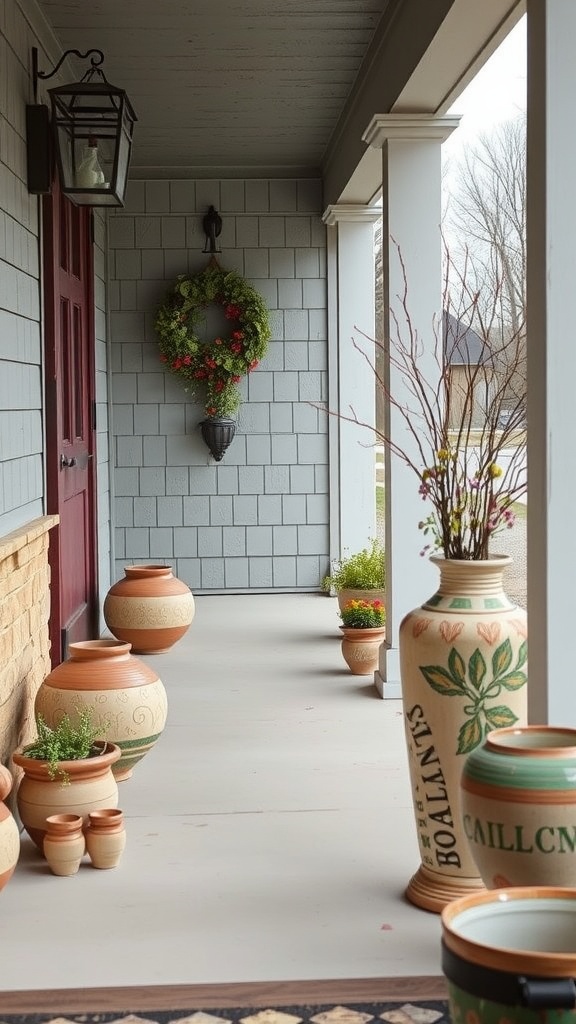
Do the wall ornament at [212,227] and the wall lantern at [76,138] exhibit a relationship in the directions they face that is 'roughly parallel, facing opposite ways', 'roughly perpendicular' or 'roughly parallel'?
roughly perpendicular

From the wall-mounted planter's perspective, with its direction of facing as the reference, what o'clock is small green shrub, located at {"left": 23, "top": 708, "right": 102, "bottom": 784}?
The small green shrub is roughly at 12 o'clock from the wall-mounted planter.

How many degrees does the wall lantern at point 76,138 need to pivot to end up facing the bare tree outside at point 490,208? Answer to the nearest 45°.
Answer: approximately 45° to its left

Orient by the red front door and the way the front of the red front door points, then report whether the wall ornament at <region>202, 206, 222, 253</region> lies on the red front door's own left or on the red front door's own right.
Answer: on the red front door's own left

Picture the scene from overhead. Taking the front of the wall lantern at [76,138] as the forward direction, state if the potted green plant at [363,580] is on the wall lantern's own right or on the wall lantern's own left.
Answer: on the wall lantern's own left

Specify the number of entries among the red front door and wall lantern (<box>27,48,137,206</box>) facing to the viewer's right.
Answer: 2

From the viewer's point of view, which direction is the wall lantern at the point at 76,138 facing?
to the viewer's right

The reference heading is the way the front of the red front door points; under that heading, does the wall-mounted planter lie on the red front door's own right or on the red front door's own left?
on the red front door's own left

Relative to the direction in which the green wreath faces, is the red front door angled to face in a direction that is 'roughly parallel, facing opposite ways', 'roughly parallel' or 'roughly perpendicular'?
roughly perpendicular

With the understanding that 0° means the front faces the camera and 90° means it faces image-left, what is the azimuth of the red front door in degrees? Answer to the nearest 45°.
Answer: approximately 270°

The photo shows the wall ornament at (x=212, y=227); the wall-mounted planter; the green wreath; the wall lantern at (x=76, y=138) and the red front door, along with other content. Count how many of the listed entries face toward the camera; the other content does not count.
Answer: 3
